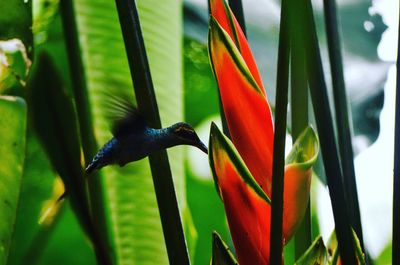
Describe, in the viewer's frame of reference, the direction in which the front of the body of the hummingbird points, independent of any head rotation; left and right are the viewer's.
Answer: facing to the right of the viewer
